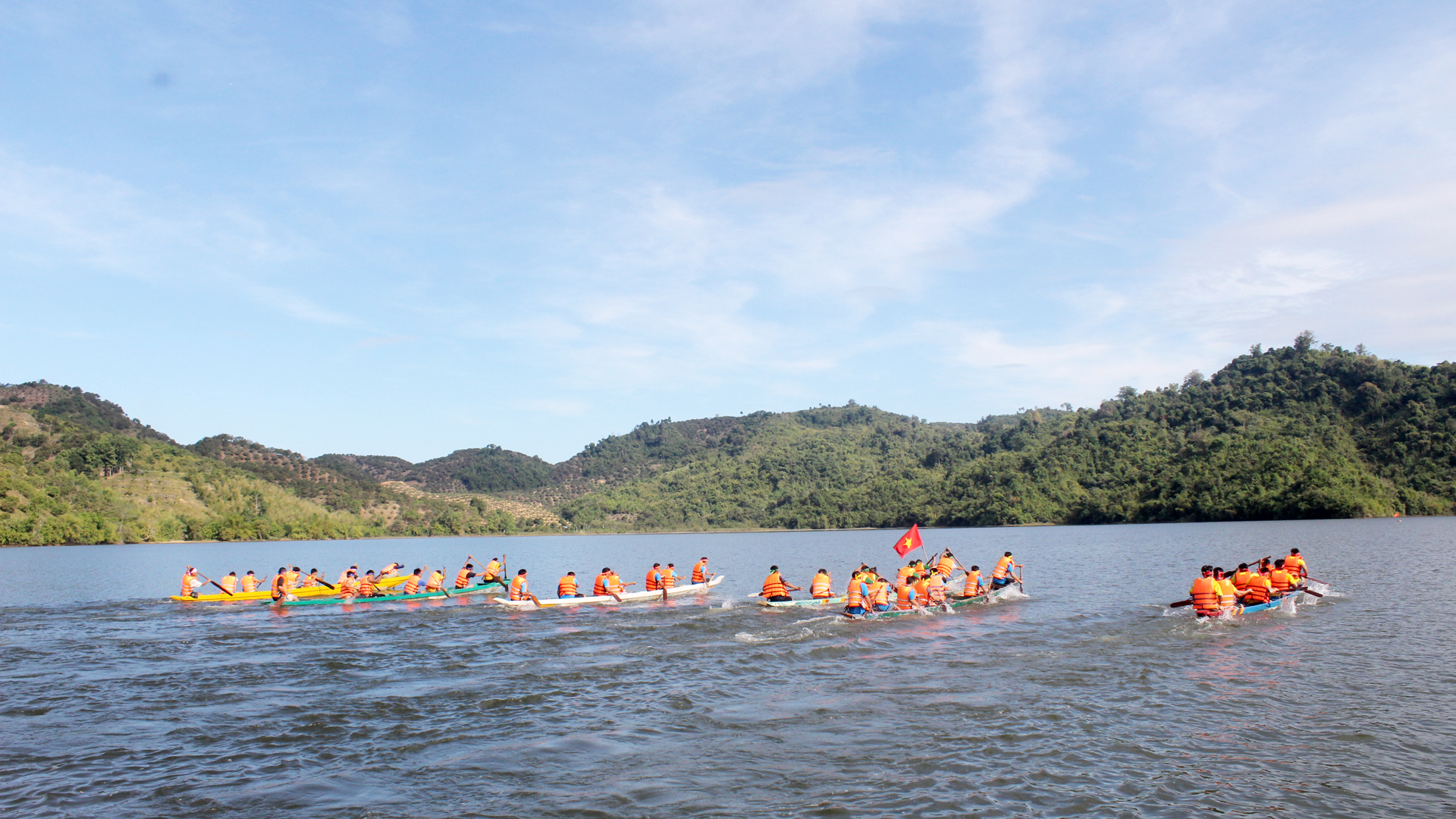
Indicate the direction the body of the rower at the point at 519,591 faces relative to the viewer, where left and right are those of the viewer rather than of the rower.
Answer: facing away from the viewer and to the right of the viewer

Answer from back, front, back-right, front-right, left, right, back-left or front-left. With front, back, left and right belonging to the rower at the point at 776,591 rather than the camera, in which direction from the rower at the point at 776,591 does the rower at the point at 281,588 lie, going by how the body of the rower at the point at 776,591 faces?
back-left

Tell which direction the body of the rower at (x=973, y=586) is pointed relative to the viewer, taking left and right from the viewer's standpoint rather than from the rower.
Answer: facing away from the viewer and to the right of the viewer

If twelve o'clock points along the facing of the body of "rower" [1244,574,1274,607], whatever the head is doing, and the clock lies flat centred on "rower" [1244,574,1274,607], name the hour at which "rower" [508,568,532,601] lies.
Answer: "rower" [508,568,532,601] is roughly at 7 o'clock from "rower" [1244,574,1274,607].

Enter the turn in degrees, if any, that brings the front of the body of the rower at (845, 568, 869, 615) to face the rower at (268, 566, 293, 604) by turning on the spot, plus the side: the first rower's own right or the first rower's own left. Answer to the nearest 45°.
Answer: approximately 135° to the first rower's own left

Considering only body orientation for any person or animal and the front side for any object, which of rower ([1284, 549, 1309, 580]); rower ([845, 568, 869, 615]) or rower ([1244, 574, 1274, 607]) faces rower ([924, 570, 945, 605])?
rower ([845, 568, 869, 615])
